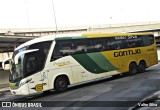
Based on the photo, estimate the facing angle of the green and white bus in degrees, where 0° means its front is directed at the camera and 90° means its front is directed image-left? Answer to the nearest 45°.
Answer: approximately 45°
